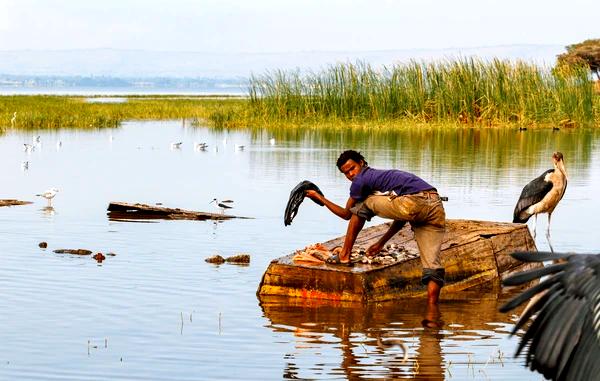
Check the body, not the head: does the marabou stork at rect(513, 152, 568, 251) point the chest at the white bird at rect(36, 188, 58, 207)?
no

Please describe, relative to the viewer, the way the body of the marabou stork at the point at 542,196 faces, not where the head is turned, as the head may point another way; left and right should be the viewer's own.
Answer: facing the viewer and to the right of the viewer

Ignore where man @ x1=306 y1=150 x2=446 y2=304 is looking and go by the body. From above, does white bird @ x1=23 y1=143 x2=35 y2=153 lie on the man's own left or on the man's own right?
on the man's own right

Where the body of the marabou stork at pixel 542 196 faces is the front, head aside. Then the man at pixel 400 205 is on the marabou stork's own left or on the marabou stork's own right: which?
on the marabou stork's own right

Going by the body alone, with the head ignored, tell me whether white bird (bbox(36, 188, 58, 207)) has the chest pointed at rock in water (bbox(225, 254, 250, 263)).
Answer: no

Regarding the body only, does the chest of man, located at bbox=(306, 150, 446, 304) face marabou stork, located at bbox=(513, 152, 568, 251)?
no

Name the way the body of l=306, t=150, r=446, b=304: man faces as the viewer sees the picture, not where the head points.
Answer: to the viewer's left

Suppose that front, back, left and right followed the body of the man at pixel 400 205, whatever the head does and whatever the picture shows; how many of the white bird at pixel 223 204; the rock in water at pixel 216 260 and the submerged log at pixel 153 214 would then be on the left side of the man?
0

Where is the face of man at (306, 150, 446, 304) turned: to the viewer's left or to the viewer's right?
to the viewer's left

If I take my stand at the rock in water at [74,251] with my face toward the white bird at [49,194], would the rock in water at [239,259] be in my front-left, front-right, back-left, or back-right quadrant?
back-right

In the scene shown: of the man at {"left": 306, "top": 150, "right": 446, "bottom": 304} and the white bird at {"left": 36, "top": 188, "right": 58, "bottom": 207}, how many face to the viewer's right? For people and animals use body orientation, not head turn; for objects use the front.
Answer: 1

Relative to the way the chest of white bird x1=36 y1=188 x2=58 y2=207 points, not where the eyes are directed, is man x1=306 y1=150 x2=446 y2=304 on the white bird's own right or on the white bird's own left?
on the white bird's own right

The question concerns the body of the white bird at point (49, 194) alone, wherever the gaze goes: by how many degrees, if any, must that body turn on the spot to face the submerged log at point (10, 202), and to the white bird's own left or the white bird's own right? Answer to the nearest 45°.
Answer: approximately 180°

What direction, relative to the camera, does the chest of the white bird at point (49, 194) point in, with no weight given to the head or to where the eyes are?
to the viewer's right

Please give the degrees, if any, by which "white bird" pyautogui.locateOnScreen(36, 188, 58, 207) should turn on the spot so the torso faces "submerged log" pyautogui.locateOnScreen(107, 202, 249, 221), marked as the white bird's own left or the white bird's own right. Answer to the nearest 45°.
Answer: approximately 45° to the white bird's own right
